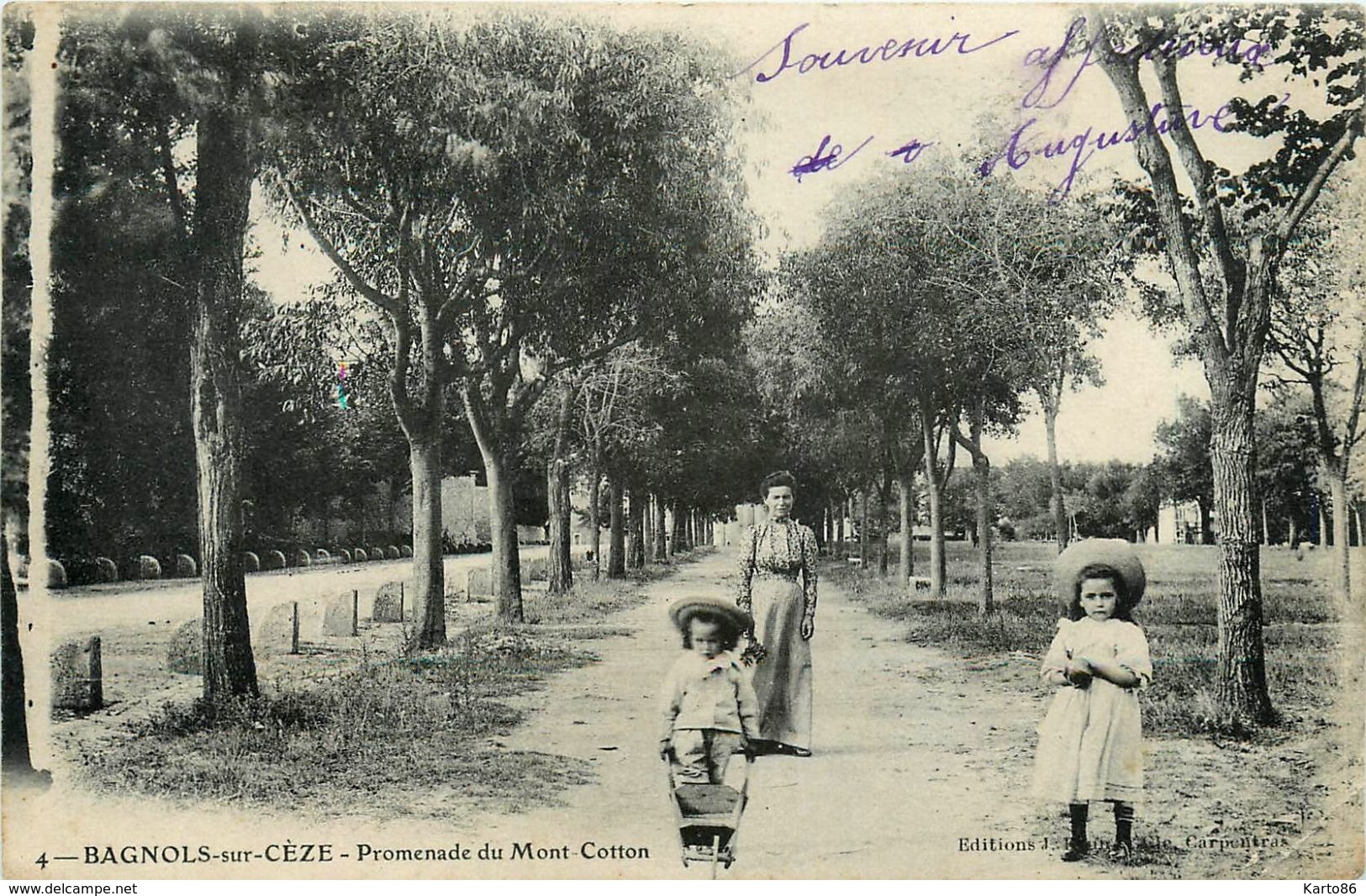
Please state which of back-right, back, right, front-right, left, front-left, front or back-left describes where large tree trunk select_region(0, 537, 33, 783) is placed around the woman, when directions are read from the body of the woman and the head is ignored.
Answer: right

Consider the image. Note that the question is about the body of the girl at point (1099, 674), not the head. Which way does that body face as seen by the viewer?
toward the camera

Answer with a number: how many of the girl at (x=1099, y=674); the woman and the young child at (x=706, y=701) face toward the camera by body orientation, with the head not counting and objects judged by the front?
3

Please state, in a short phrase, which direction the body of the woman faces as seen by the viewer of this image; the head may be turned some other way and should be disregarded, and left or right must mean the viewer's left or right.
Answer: facing the viewer

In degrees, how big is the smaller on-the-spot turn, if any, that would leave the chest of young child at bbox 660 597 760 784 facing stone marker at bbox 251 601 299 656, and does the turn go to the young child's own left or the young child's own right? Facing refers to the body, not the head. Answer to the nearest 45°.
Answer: approximately 135° to the young child's own right

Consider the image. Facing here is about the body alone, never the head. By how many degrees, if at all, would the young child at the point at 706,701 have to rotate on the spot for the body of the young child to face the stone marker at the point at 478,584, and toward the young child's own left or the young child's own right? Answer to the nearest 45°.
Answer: approximately 180°

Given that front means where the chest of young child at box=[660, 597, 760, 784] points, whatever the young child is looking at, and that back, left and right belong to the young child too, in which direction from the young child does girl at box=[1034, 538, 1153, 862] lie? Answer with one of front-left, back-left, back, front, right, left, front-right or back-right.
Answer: left

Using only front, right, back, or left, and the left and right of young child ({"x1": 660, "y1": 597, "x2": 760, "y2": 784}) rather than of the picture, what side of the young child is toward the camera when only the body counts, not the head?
front

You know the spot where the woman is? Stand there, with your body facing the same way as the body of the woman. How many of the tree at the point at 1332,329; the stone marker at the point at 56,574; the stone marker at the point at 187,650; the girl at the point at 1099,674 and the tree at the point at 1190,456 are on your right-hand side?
2
